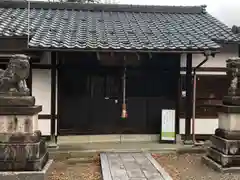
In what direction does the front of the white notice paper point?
toward the camera

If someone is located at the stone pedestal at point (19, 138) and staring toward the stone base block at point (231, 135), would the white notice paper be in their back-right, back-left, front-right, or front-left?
front-left

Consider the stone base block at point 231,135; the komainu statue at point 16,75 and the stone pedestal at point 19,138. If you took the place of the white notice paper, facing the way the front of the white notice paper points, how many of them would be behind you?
0

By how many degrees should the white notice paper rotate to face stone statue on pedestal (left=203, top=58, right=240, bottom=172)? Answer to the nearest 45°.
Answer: approximately 45° to its left

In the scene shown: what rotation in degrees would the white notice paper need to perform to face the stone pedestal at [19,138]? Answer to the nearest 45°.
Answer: approximately 45° to its right

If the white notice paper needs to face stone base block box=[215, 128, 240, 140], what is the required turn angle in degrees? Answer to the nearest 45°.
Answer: approximately 45° to its left

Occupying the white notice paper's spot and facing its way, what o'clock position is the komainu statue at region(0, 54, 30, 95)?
The komainu statue is roughly at 1 o'clock from the white notice paper.
